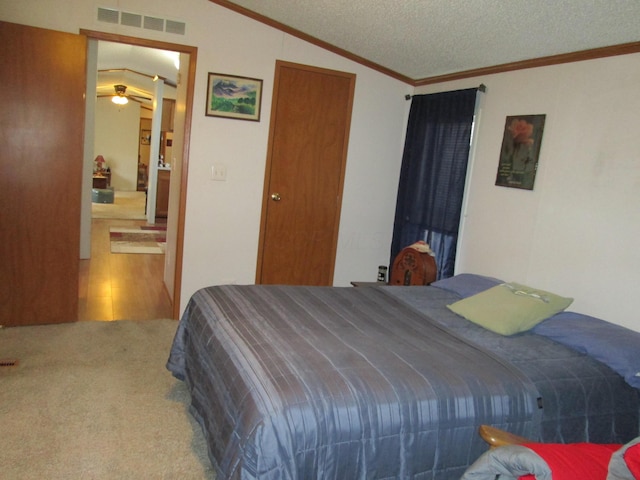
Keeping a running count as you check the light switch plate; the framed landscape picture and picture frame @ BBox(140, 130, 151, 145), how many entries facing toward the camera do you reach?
3

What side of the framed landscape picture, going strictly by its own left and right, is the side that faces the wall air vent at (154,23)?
right

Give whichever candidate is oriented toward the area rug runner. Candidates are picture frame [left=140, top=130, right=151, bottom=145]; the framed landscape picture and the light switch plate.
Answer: the picture frame

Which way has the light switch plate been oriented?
toward the camera

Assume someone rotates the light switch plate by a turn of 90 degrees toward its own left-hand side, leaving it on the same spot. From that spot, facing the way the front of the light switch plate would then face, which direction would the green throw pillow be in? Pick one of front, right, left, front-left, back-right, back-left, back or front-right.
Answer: front-right

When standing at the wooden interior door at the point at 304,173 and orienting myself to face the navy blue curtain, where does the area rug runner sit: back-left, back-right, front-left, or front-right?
back-left

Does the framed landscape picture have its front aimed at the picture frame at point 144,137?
no

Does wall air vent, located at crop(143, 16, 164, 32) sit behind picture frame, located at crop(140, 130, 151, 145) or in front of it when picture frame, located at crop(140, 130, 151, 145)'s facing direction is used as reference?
in front

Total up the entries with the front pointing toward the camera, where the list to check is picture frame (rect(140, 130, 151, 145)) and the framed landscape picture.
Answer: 2

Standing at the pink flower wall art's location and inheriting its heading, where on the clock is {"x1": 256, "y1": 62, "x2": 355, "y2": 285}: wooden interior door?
The wooden interior door is roughly at 2 o'clock from the pink flower wall art.

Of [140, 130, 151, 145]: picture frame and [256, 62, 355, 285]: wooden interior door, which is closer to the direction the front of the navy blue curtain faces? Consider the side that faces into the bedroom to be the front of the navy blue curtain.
the wooden interior door

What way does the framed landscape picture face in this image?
toward the camera

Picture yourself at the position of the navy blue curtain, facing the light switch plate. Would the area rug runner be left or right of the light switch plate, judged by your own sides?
right

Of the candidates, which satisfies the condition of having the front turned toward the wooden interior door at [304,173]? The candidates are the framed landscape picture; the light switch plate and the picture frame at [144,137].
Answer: the picture frame

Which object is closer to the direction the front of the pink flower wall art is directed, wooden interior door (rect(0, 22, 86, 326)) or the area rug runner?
the wooden interior door

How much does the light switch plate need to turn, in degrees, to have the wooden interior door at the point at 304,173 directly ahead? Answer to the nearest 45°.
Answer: approximately 90° to its left

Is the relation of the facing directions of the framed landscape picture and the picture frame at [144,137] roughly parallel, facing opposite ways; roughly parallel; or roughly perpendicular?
roughly parallel

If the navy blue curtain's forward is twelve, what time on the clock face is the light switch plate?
The light switch plate is roughly at 1 o'clock from the navy blue curtain.

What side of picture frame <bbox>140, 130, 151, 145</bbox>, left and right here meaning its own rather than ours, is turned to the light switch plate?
front

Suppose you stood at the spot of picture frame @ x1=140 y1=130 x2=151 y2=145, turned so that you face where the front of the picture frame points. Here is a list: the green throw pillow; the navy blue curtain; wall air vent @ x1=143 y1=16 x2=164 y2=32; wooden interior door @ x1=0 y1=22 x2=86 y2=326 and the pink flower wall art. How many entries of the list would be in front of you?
5

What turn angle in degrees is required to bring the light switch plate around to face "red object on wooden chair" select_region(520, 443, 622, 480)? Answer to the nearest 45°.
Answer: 0° — it already faces it

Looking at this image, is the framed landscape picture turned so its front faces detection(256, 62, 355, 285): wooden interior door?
no

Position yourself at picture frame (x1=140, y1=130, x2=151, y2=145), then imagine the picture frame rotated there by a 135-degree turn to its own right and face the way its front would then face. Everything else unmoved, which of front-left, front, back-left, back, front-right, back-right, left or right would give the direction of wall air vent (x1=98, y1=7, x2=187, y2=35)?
back-left
